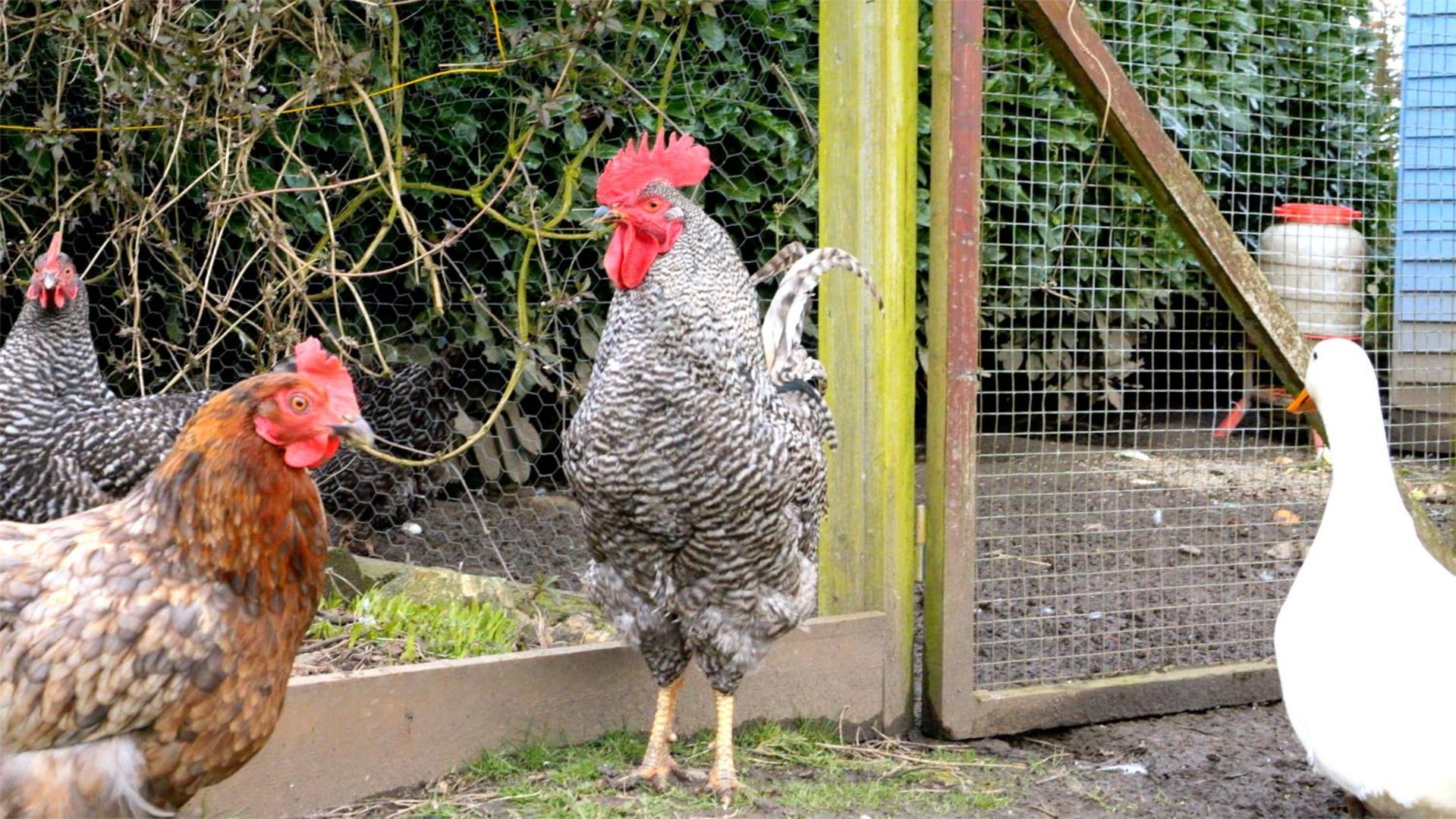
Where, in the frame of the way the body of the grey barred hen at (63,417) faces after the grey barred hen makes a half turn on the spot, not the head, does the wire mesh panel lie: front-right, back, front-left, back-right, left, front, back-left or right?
front-right

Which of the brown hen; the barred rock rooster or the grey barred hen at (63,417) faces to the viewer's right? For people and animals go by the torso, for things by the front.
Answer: the brown hen

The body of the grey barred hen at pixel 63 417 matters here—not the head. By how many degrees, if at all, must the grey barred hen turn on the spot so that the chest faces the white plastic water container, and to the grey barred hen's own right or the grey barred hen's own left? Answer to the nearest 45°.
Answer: approximately 135° to the grey barred hen's own left

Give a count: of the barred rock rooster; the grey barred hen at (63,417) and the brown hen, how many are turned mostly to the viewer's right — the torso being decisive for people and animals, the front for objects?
1

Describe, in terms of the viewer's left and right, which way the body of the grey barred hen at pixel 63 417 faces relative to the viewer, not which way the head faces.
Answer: facing the viewer and to the left of the viewer

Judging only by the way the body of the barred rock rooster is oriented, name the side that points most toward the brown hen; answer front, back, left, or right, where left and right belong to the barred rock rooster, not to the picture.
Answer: front

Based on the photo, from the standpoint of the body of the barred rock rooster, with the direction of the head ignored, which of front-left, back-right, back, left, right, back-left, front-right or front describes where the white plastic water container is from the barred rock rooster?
back

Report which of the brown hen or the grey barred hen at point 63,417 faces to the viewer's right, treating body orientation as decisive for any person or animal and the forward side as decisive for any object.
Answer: the brown hen

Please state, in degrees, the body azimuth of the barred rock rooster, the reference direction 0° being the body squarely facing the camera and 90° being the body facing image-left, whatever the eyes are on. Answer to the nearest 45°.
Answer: approximately 45°

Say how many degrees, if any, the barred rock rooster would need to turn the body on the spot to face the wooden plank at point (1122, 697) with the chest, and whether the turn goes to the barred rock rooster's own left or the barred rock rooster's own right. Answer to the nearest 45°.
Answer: approximately 180°

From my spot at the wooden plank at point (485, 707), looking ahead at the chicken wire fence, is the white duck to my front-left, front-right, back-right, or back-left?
back-right

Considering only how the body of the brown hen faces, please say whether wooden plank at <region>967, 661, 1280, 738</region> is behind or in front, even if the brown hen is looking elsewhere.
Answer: in front

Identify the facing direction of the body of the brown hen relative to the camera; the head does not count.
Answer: to the viewer's right

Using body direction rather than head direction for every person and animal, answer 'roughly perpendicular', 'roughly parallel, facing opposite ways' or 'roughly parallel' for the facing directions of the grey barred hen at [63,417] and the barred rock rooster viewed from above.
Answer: roughly parallel
